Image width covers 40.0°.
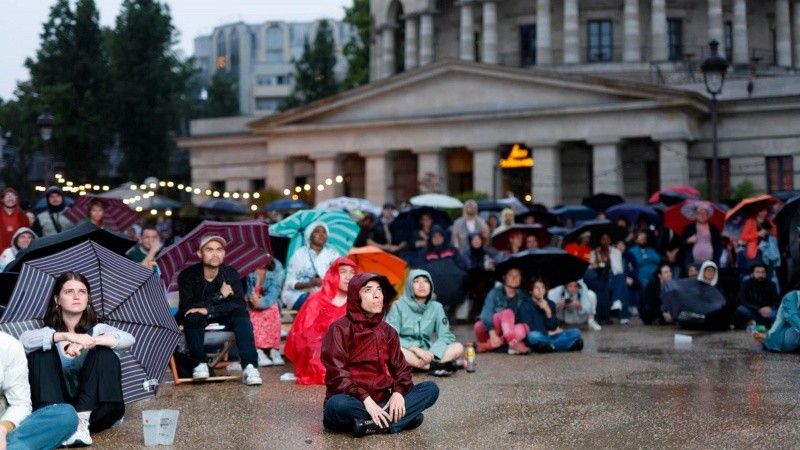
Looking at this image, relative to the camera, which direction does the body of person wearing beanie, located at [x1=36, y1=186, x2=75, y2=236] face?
toward the camera

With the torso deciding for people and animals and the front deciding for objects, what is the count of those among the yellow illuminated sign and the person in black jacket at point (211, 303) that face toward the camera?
2

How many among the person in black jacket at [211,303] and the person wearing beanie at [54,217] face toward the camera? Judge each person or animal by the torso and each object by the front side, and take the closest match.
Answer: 2

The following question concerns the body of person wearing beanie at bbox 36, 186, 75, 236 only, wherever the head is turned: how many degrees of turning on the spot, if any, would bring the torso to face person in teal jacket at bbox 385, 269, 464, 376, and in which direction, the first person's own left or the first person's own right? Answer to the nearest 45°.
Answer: approximately 45° to the first person's own left

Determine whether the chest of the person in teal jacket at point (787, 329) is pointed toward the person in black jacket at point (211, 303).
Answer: yes

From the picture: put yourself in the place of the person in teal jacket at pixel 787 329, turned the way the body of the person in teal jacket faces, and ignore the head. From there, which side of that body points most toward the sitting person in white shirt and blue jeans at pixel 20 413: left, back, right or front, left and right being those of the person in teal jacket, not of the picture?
front

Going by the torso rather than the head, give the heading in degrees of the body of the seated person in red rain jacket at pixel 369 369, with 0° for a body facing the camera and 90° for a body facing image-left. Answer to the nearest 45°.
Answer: approximately 315°

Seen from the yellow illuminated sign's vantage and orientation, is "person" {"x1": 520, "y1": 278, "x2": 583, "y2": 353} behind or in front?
in front

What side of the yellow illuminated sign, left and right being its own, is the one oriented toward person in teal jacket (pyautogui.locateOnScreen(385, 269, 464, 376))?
front

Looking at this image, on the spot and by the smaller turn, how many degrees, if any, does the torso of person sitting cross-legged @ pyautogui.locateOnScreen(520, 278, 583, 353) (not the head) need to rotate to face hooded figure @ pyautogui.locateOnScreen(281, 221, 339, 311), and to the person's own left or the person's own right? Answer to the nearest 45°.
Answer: approximately 135° to the person's own right

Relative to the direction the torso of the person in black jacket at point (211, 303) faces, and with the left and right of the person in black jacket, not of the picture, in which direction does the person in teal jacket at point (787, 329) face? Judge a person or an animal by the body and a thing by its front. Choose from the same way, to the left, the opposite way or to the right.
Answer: to the right

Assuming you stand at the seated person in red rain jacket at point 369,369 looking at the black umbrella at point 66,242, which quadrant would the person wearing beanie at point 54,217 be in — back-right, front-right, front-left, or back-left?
front-right

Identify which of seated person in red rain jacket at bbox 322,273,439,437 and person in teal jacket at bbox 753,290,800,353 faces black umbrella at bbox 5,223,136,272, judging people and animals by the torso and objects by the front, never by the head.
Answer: the person in teal jacket

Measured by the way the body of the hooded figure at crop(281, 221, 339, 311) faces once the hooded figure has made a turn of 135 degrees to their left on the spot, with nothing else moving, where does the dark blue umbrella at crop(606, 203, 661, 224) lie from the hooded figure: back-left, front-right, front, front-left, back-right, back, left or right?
front-right

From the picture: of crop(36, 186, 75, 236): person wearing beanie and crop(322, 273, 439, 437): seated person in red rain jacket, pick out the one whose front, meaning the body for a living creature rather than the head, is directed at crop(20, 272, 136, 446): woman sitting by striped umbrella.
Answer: the person wearing beanie

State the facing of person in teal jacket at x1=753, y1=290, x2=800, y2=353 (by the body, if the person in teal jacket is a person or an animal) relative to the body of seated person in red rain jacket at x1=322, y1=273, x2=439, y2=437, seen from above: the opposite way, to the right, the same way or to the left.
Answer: to the right

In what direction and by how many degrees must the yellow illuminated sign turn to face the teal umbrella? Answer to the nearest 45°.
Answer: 0° — it already faces it

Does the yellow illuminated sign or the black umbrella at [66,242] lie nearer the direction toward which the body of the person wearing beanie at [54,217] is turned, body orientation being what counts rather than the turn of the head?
the black umbrella
